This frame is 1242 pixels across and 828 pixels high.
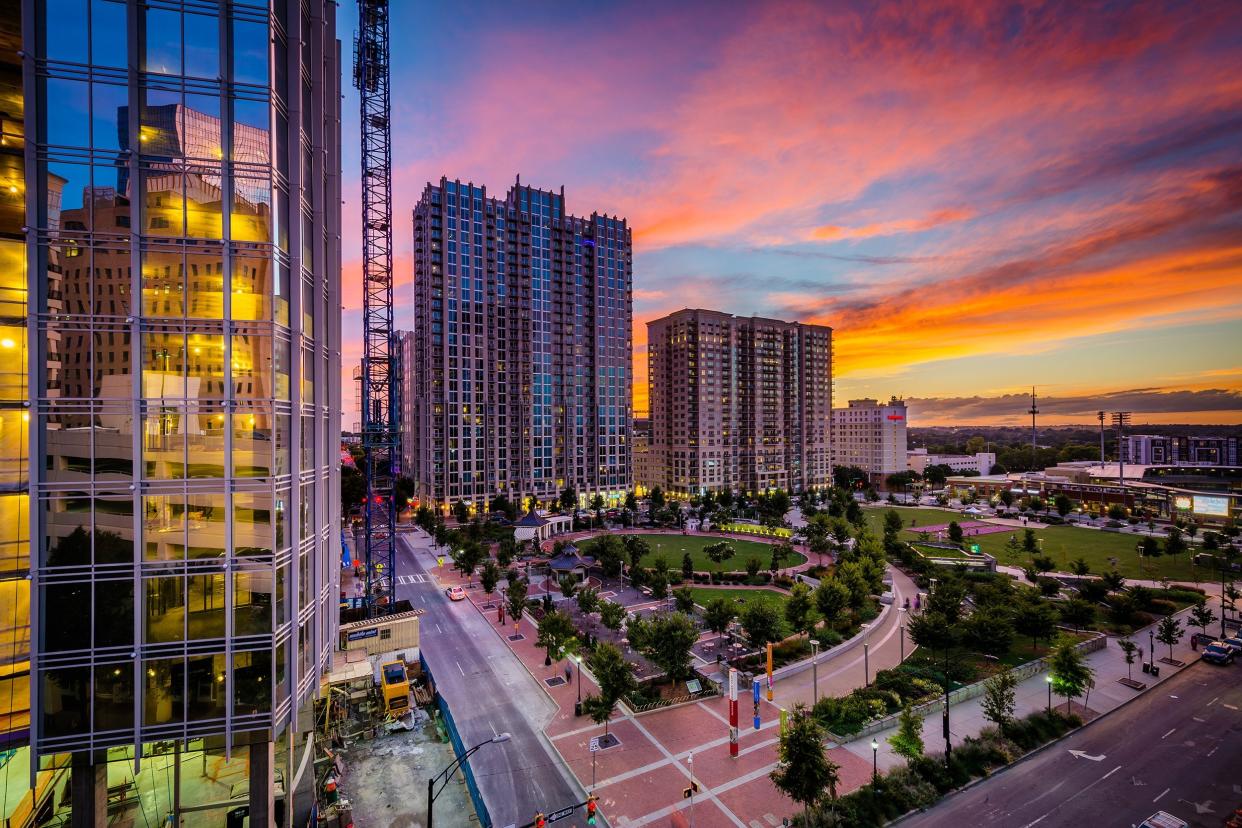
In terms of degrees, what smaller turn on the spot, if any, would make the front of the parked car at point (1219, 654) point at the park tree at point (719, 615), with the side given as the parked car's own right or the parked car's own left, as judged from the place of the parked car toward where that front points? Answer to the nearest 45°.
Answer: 0° — it already faces it

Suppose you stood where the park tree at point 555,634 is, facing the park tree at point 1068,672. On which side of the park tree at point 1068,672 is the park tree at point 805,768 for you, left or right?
right

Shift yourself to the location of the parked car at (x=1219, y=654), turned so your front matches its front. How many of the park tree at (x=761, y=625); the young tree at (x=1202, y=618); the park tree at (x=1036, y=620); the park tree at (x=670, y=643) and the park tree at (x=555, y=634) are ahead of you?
4

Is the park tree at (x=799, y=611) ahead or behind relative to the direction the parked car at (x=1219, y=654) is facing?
ahead

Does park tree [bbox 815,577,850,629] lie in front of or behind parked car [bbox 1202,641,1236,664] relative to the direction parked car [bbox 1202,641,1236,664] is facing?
in front

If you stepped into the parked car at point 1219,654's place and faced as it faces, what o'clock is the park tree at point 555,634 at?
The park tree is roughly at 12 o'clock from the parked car.

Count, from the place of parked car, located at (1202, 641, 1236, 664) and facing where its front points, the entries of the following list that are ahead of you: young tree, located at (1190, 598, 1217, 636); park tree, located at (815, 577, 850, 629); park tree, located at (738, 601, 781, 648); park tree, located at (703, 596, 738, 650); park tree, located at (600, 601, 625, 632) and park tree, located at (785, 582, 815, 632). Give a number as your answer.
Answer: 5

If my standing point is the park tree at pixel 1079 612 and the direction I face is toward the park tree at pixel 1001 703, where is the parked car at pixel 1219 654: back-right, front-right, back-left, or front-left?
back-left

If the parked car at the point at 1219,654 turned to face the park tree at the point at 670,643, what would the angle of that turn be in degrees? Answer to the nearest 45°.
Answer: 0° — it already faces it

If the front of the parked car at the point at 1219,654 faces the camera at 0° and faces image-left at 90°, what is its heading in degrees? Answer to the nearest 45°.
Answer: approximately 45°

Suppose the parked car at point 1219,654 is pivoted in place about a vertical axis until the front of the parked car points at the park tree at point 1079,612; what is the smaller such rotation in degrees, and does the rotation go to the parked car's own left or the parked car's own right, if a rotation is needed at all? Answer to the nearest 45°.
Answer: approximately 45° to the parked car's own right

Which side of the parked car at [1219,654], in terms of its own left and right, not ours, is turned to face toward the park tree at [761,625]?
front

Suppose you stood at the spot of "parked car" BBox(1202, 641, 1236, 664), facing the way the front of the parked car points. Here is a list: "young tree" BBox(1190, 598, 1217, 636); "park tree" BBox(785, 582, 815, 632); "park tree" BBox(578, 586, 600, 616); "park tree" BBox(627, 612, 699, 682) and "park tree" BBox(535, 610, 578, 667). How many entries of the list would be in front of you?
4

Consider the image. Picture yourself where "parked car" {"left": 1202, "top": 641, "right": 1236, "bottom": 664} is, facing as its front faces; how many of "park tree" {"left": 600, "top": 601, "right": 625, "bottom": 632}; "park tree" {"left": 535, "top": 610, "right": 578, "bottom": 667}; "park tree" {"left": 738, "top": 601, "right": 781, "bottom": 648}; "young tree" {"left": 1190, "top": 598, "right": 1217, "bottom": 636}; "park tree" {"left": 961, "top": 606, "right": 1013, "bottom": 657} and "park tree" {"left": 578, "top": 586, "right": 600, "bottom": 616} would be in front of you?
5
